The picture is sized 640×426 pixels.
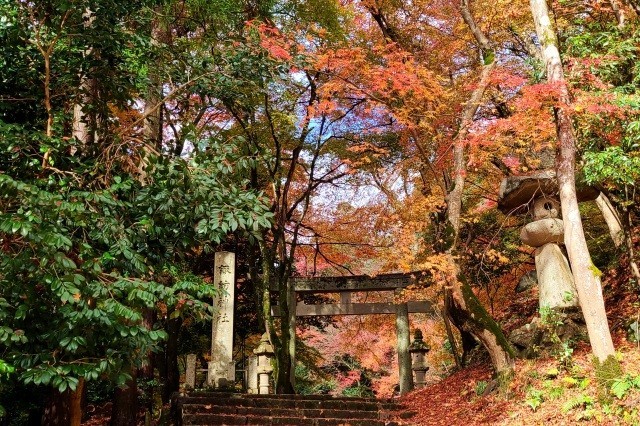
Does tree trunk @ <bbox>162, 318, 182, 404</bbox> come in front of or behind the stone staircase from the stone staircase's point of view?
behind

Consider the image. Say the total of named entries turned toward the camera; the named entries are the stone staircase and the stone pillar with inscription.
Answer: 2

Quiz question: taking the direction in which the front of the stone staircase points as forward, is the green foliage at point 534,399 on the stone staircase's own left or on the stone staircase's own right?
on the stone staircase's own left

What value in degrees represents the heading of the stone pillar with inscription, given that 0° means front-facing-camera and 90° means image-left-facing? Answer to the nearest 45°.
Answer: approximately 0°

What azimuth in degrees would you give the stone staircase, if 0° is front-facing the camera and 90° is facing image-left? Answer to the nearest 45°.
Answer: approximately 0°

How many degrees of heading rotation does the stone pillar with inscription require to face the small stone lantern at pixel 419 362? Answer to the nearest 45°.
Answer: approximately 135° to its left

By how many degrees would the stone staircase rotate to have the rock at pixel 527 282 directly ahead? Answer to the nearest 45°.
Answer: approximately 135° to its left
